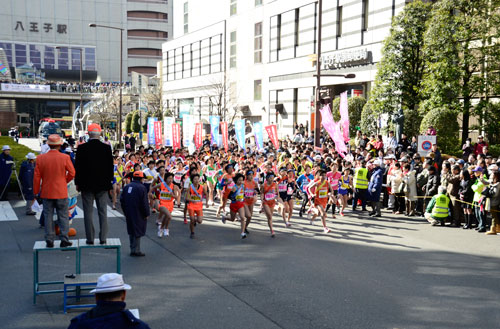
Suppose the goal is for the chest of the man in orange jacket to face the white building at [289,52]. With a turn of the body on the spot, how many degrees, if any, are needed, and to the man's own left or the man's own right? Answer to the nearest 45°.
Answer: approximately 45° to the man's own right

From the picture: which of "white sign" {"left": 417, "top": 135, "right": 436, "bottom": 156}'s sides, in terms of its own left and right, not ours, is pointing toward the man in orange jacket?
front

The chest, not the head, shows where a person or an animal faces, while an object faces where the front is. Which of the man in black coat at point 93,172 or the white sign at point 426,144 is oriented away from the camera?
the man in black coat

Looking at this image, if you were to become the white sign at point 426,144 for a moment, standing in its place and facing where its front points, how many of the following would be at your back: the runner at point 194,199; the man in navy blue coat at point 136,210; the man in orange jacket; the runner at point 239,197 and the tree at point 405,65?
1

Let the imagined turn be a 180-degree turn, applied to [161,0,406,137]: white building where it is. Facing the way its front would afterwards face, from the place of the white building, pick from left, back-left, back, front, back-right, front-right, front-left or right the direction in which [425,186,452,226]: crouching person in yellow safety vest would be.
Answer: back-right

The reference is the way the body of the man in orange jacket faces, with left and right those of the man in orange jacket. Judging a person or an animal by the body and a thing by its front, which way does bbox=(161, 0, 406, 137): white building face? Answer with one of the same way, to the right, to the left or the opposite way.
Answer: to the left

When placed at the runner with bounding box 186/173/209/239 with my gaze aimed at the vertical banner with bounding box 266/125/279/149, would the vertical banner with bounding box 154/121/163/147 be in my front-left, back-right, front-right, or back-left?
front-left

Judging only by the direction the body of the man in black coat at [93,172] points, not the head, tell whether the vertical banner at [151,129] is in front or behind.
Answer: in front

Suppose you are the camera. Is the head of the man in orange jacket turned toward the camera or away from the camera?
away from the camera

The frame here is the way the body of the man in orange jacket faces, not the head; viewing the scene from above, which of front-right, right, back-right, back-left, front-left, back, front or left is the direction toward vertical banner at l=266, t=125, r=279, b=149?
front-right

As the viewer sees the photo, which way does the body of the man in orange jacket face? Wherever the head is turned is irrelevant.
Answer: away from the camera

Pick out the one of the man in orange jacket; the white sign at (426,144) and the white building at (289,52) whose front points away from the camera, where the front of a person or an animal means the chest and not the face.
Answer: the man in orange jacket

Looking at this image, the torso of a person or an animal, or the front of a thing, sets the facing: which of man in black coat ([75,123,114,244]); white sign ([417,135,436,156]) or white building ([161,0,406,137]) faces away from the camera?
the man in black coat

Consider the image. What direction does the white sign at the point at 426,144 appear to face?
toward the camera

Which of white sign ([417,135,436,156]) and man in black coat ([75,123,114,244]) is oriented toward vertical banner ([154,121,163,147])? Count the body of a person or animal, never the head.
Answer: the man in black coat

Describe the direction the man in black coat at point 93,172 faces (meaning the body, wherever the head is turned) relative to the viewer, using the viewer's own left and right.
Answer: facing away from the viewer
